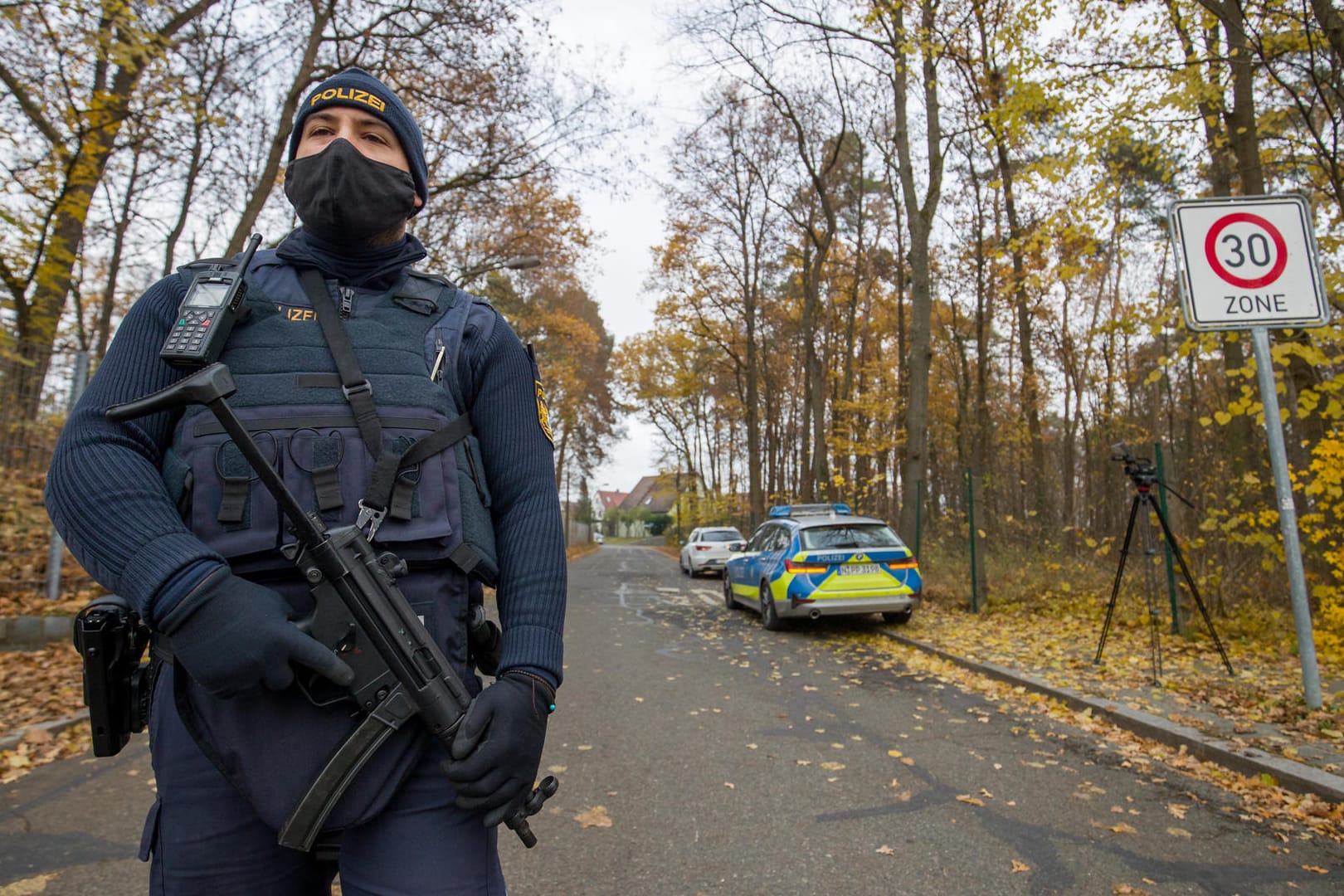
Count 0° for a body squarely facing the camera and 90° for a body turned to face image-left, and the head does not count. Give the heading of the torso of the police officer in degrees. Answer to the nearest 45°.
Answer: approximately 0°

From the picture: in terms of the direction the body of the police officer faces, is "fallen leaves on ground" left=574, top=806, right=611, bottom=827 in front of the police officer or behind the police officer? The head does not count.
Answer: behind

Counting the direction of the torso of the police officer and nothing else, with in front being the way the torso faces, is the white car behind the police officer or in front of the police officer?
behind

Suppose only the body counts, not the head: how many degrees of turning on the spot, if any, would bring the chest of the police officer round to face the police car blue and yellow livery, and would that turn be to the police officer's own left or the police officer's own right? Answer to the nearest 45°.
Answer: approximately 135° to the police officer's own left

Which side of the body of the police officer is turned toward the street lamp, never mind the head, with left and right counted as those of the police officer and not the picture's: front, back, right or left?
back
